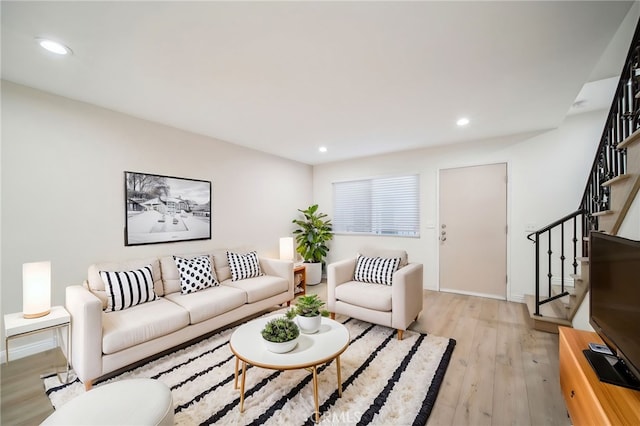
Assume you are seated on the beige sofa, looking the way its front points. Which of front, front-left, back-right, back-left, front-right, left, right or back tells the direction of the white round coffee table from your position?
front

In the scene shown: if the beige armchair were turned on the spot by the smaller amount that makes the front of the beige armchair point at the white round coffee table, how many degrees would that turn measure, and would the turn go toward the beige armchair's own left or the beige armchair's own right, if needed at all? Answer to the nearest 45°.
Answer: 0° — it already faces it

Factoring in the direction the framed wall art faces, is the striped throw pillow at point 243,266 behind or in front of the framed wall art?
in front

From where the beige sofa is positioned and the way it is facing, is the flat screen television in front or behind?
in front

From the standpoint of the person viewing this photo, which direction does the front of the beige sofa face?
facing the viewer and to the right of the viewer

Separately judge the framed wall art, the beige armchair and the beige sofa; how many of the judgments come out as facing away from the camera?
0

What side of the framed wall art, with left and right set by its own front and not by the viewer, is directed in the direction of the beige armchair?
front

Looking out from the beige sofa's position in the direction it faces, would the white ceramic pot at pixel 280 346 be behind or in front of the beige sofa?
in front

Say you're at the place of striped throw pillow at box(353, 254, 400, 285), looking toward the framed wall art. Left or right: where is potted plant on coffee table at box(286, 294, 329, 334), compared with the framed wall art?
left

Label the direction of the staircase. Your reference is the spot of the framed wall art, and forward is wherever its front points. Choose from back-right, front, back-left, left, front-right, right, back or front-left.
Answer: front

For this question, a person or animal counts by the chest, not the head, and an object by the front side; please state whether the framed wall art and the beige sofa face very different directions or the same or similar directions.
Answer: same or similar directions

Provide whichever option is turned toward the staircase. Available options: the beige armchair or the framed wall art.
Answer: the framed wall art

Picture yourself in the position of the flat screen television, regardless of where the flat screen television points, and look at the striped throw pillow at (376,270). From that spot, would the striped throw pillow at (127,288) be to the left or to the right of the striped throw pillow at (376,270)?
left

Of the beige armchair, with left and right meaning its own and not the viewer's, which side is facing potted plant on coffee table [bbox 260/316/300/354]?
front

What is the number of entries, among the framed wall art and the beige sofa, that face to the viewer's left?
0

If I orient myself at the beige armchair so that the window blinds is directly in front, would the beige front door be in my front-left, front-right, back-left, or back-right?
front-right

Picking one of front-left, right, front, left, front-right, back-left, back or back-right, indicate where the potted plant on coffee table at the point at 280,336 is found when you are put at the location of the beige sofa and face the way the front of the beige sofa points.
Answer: front

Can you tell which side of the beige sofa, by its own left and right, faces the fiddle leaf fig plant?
left

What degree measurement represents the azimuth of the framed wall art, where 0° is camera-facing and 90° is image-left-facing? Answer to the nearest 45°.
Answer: approximately 315°
